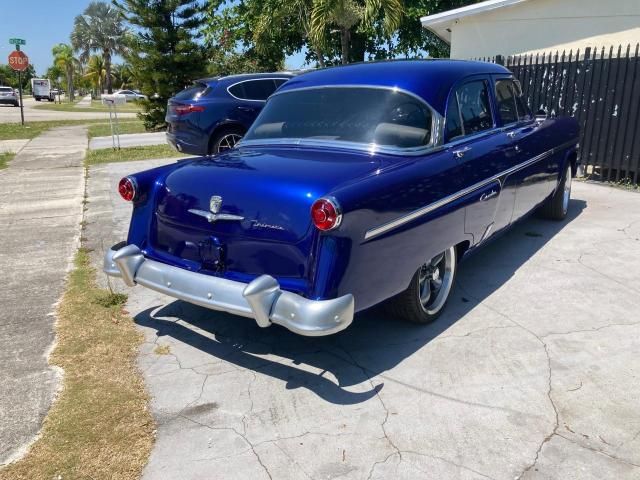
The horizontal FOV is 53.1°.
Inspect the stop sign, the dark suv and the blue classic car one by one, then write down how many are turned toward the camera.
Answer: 1

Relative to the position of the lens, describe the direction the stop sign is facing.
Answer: facing the viewer

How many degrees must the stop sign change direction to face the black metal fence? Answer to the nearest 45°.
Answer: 0° — it already faces it

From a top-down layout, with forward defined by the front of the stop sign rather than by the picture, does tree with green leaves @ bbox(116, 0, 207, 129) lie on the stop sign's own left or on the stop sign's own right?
on the stop sign's own left

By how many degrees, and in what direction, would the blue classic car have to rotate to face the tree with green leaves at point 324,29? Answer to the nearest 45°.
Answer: approximately 45° to its left

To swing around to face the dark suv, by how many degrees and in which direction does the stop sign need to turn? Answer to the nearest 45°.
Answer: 0° — it already faces it

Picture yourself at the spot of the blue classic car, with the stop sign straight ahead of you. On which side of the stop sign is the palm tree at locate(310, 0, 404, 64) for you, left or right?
right

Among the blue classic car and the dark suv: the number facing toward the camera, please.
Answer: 0

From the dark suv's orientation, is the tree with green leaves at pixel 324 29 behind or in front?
in front

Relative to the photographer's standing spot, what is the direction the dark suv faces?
facing away from the viewer and to the right of the viewer

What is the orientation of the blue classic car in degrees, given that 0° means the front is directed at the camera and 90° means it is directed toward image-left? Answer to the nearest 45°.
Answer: approximately 225°

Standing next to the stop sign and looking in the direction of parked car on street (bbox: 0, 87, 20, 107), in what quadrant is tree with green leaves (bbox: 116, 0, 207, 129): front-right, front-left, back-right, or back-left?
back-right

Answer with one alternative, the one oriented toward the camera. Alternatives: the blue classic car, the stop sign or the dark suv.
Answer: the stop sign
